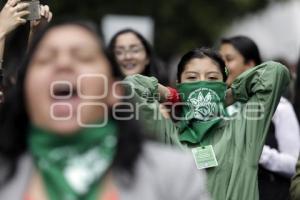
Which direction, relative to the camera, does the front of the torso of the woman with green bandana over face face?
toward the camera

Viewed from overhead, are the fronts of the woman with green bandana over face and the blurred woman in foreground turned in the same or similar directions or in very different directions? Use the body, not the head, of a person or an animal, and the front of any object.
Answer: same or similar directions

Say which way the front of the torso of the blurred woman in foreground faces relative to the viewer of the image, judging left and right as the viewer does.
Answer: facing the viewer

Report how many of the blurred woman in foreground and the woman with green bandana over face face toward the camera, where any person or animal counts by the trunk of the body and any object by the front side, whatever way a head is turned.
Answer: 2

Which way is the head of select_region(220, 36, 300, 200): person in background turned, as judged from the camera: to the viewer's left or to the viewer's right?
to the viewer's left

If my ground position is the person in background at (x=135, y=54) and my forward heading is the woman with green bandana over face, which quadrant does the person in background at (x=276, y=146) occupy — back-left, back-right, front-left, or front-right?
front-left

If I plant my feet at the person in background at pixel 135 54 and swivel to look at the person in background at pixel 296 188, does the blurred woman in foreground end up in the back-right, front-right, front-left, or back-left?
front-right
